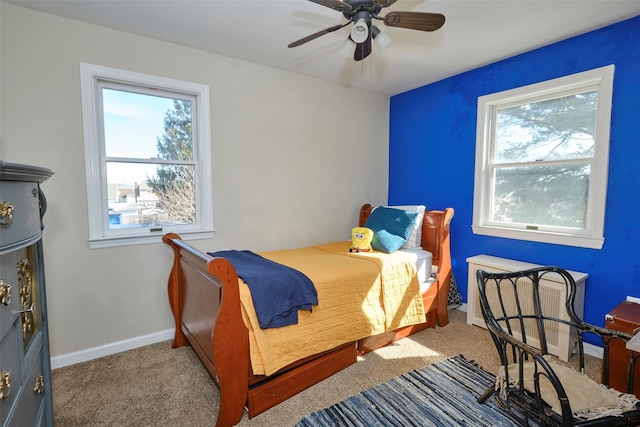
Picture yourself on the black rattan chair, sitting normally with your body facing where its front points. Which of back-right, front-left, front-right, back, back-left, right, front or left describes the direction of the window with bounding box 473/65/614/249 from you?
back-left

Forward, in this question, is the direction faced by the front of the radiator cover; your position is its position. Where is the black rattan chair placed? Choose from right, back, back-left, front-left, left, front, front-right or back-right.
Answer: front-left

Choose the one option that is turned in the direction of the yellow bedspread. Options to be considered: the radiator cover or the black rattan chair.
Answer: the radiator cover

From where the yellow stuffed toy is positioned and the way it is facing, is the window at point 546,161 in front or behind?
behind

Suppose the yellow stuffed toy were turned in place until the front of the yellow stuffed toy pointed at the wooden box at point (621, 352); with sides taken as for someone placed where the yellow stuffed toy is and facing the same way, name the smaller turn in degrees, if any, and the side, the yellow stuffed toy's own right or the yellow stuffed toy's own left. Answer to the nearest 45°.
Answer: approximately 90° to the yellow stuffed toy's own left

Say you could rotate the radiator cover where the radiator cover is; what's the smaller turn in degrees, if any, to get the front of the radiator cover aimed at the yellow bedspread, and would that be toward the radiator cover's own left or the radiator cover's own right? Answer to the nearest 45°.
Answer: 0° — it already faces it

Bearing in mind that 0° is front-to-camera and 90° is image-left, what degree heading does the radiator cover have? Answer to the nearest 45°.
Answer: approximately 45°

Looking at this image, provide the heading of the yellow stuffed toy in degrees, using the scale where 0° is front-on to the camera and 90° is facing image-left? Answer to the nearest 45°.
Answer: approximately 45°

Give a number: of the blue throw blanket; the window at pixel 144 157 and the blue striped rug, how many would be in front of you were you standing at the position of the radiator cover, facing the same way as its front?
3

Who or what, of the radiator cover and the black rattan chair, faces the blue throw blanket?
the radiator cover
